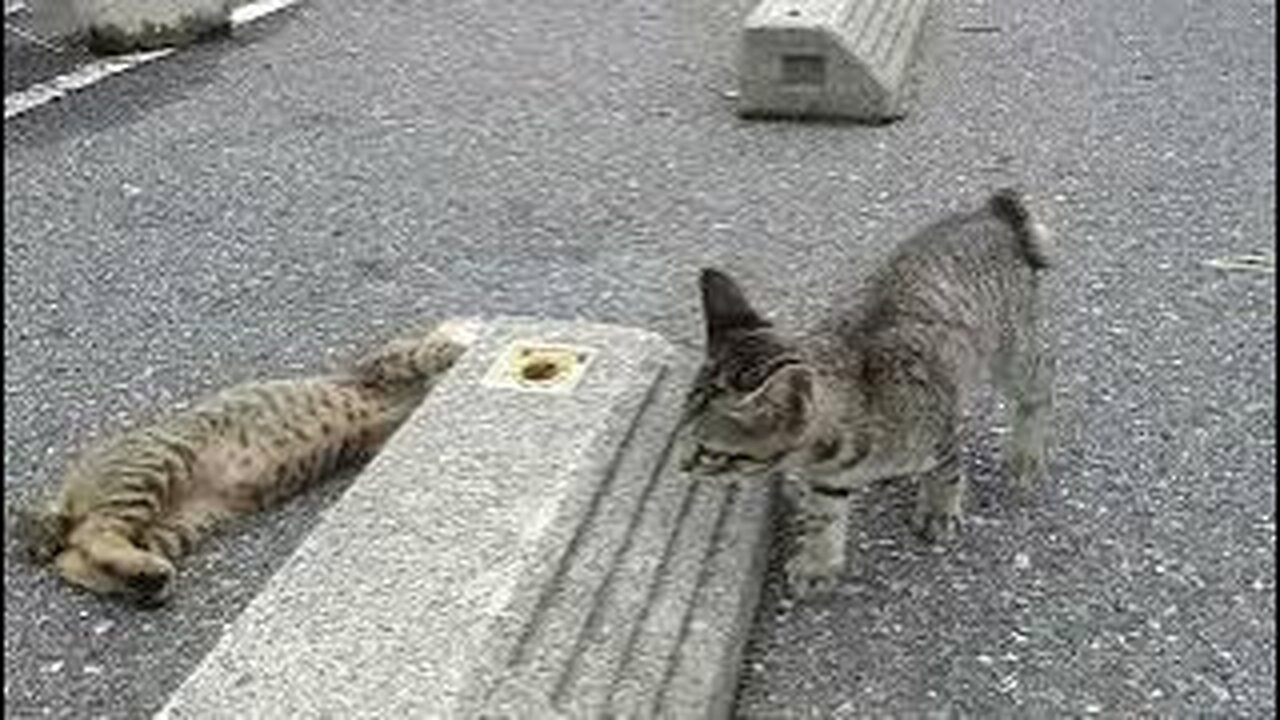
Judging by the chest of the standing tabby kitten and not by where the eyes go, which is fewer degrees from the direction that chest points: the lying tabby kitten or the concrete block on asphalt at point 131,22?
the lying tabby kitten

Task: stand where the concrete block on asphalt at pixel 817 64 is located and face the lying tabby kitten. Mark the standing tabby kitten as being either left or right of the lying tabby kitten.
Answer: left

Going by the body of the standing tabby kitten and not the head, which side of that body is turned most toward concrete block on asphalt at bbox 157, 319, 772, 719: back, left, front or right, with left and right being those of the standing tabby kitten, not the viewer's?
front

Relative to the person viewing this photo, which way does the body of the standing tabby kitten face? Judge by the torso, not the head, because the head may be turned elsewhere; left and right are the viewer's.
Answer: facing the viewer and to the left of the viewer

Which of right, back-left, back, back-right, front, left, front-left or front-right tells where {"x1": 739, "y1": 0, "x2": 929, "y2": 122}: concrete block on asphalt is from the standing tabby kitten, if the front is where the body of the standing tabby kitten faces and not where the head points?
back-right

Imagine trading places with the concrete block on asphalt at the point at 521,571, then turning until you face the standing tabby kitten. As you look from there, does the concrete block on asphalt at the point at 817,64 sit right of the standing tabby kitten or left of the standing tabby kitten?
left

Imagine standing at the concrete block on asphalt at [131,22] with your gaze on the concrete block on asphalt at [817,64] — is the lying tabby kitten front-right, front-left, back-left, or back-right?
front-right

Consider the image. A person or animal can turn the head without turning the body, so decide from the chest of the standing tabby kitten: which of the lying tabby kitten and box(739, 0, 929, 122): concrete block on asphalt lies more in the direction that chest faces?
the lying tabby kitten

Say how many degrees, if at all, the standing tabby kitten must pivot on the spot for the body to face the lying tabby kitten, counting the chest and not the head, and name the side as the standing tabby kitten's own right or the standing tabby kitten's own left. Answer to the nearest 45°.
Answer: approximately 45° to the standing tabby kitten's own right

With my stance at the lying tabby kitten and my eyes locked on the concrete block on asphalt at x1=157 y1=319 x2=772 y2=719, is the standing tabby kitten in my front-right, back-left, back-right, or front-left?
front-left

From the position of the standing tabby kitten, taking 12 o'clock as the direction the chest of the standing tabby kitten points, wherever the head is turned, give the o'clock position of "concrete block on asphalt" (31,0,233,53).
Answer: The concrete block on asphalt is roughly at 3 o'clock from the standing tabby kitten.

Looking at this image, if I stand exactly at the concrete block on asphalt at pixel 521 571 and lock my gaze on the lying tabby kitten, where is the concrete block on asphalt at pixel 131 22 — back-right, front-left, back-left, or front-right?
front-right
